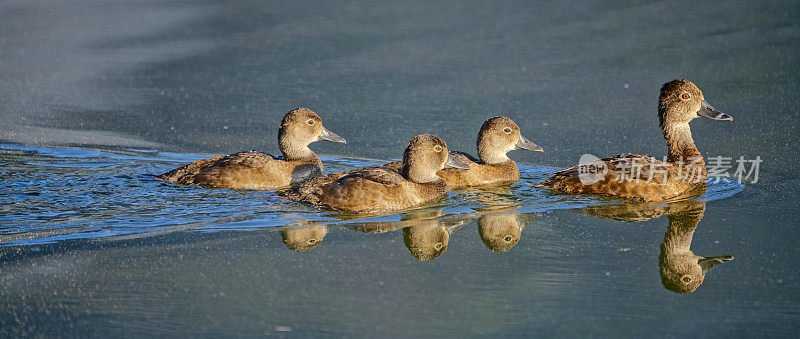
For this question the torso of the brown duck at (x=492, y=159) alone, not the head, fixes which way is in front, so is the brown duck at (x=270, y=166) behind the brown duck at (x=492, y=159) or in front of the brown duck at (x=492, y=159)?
behind

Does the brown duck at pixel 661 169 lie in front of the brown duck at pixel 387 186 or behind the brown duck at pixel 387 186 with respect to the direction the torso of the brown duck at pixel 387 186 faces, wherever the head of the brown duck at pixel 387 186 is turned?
in front

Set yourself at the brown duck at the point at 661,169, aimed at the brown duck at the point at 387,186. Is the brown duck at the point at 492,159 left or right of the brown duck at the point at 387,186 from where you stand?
right

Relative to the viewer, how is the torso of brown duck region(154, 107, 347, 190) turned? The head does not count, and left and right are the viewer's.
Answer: facing to the right of the viewer

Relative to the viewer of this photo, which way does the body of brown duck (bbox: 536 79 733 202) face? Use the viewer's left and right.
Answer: facing to the right of the viewer

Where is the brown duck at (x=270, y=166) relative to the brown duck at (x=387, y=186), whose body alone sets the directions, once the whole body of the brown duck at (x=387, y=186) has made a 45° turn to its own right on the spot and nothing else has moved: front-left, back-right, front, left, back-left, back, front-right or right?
back

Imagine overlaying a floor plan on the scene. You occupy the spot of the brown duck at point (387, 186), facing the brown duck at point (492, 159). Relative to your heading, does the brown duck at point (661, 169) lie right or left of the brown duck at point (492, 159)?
right

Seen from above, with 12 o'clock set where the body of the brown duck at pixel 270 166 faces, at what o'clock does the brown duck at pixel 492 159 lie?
the brown duck at pixel 492 159 is roughly at 12 o'clock from the brown duck at pixel 270 166.

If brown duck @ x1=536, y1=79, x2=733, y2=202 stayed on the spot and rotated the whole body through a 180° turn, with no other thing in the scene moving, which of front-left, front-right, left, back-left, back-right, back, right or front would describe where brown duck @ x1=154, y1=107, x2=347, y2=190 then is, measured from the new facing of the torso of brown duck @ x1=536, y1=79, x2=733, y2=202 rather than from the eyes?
front

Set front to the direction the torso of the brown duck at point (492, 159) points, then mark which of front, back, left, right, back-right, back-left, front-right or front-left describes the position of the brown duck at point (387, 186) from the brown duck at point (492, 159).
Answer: back-right

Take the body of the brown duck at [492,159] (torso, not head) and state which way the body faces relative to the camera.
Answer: to the viewer's right

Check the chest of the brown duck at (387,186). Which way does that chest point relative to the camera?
to the viewer's right
